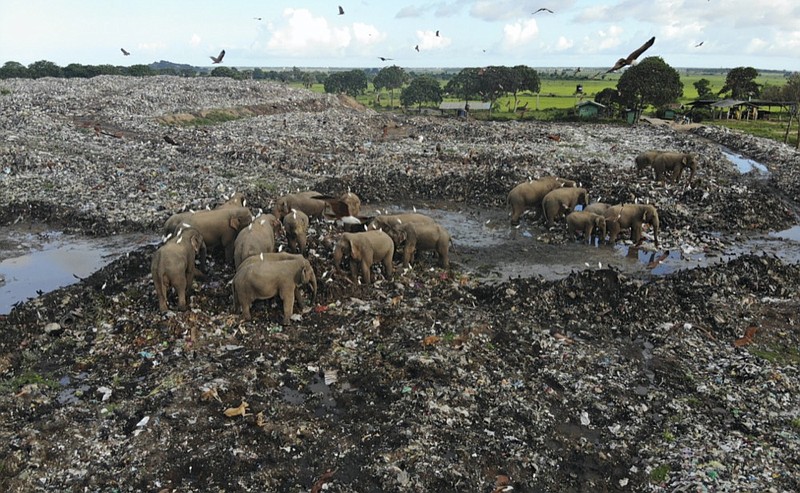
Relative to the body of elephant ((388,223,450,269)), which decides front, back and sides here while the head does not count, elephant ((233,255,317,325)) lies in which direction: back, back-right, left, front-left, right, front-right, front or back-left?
front-left

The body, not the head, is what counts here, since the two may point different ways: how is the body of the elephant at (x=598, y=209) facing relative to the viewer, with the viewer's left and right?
facing to the right of the viewer

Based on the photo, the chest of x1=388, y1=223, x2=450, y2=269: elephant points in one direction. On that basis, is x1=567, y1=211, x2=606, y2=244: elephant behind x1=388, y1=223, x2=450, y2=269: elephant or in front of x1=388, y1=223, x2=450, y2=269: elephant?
behind

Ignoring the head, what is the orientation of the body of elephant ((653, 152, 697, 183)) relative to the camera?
to the viewer's right

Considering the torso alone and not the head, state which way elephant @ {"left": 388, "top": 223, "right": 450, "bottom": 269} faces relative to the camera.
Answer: to the viewer's left

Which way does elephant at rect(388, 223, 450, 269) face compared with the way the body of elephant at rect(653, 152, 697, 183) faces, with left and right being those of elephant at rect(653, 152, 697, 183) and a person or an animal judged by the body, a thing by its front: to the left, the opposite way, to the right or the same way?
the opposite way

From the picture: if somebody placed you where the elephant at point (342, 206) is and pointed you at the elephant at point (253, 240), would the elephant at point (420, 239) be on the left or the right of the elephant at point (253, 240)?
left
